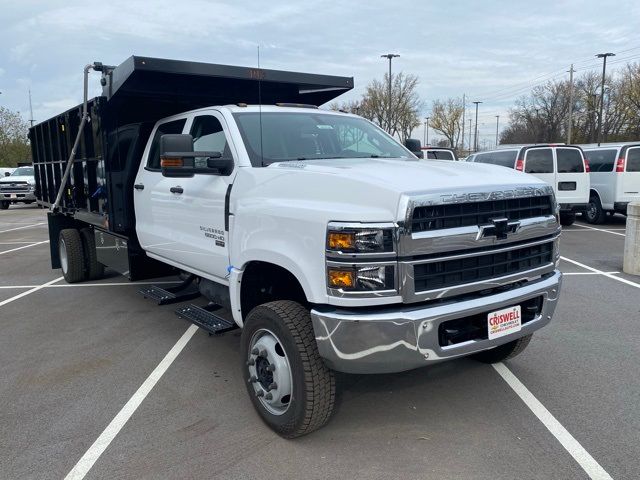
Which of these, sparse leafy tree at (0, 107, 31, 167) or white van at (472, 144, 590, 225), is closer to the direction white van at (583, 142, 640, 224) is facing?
the sparse leafy tree

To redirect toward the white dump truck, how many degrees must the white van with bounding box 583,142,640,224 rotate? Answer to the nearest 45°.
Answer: approximately 135° to its left

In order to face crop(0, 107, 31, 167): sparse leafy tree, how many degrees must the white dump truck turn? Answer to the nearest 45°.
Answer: approximately 180°

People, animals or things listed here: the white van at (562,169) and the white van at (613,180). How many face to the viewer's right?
0

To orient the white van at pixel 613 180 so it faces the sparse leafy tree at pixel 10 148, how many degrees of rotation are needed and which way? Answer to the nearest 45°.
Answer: approximately 45° to its left

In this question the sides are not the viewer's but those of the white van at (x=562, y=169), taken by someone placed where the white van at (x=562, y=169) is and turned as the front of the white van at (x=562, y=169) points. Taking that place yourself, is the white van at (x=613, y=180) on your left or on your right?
on your right

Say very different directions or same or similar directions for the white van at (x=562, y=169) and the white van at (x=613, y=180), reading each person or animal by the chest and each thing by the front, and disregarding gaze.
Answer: same or similar directions

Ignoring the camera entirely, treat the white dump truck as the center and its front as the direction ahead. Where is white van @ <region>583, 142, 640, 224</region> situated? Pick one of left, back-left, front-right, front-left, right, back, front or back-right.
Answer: left

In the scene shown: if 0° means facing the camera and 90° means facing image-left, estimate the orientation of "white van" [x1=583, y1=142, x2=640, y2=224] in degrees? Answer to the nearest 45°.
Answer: approximately 135°

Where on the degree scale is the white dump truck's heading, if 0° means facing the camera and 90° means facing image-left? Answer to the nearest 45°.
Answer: approximately 315°

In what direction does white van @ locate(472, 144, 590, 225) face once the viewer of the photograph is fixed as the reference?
facing away from the viewer and to the left of the viewer

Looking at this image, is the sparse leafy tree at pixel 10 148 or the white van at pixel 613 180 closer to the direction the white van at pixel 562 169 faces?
the sparse leafy tree

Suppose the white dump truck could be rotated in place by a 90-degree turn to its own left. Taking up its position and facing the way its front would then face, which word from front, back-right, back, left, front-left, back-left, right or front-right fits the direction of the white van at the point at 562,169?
front

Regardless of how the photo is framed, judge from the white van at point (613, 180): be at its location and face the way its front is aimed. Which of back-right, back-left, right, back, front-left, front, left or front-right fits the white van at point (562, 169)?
left
